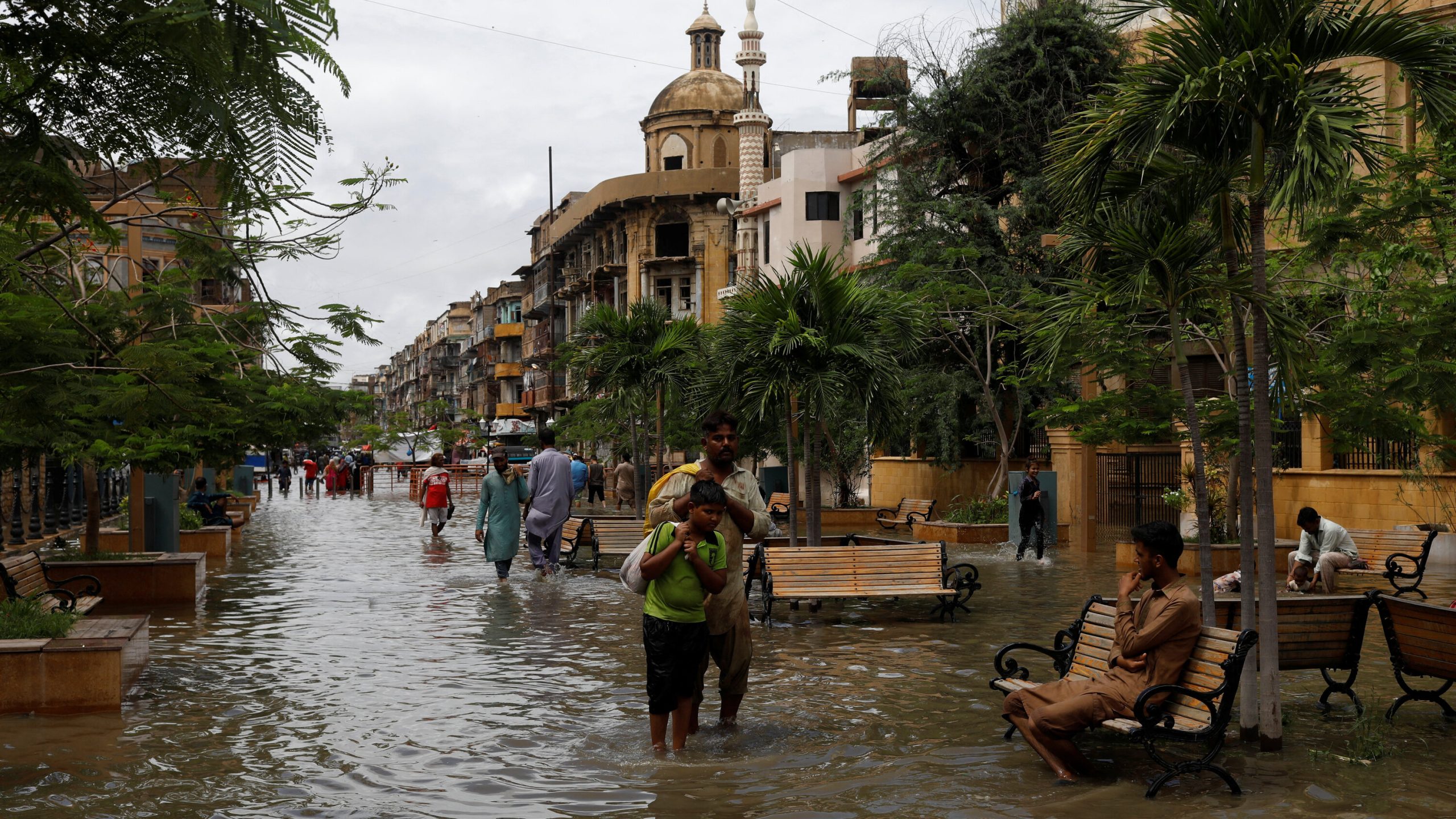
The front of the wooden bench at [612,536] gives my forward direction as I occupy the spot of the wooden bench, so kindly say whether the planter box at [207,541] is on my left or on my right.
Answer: on my right

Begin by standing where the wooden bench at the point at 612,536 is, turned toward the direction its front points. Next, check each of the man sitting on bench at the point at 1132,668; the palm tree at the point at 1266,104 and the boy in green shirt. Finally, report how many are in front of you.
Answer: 3

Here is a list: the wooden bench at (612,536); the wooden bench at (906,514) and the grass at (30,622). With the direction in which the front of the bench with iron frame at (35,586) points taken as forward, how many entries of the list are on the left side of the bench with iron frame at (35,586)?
2

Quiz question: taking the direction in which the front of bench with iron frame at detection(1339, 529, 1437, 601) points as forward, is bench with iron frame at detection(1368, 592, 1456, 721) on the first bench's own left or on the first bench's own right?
on the first bench's own left

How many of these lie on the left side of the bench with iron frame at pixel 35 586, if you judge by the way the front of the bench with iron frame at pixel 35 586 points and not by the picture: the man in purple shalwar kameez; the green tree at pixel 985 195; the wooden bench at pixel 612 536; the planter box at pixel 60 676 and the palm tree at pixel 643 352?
4

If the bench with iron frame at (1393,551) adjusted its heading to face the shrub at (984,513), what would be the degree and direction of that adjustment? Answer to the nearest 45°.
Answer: approximately 90° to its right

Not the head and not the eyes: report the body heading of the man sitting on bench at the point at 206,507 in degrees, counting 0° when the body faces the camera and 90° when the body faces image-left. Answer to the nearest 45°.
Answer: approximately 270°

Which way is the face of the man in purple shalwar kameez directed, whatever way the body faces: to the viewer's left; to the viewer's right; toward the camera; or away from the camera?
away from the camera
